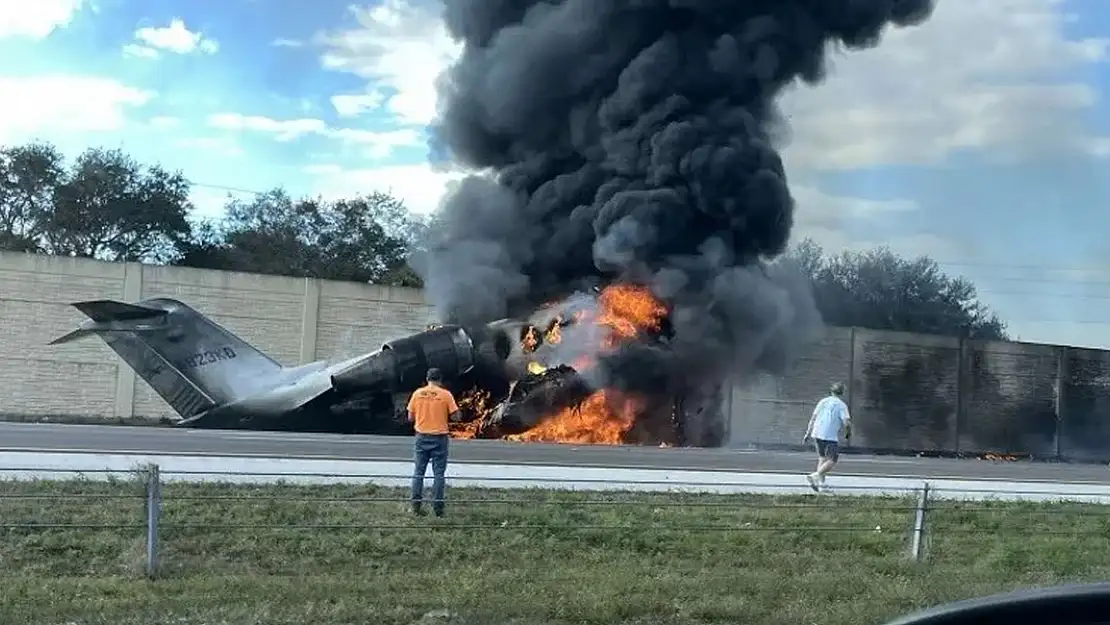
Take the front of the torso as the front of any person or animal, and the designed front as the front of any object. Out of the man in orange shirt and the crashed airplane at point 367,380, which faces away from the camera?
the man in orange shirt

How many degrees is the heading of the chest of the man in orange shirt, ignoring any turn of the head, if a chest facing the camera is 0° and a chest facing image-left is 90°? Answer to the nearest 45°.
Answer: approximately 180°

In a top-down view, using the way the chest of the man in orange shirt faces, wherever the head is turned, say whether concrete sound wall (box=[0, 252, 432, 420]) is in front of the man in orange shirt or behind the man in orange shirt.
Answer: in front

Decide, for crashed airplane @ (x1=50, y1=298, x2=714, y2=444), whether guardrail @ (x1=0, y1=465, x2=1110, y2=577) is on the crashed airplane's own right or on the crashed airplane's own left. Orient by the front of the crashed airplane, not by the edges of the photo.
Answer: on the crashed airplane's own right

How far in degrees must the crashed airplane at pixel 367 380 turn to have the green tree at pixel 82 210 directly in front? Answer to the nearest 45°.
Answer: approximately 135° to its left

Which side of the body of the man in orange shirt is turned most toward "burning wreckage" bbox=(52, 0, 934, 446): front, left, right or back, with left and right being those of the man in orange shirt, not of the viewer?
front

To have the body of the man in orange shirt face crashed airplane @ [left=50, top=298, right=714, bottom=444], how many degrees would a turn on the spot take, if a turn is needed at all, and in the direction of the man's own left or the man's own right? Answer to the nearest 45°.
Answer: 0° — they already face it

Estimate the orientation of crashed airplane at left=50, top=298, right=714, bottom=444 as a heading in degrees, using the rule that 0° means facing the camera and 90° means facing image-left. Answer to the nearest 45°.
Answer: approximately 270°

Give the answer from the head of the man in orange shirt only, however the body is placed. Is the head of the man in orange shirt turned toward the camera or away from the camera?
away from the camera

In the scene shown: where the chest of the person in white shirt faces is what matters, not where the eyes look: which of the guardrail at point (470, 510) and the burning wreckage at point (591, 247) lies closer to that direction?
the burning wreckage

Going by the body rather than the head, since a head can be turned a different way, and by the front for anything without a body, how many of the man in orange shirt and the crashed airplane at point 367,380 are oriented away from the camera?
1

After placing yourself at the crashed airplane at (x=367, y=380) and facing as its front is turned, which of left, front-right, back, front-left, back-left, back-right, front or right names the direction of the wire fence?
right

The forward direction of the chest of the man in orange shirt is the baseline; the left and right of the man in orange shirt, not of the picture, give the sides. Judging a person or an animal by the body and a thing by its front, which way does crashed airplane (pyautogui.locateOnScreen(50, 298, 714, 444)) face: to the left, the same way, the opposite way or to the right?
to the right
